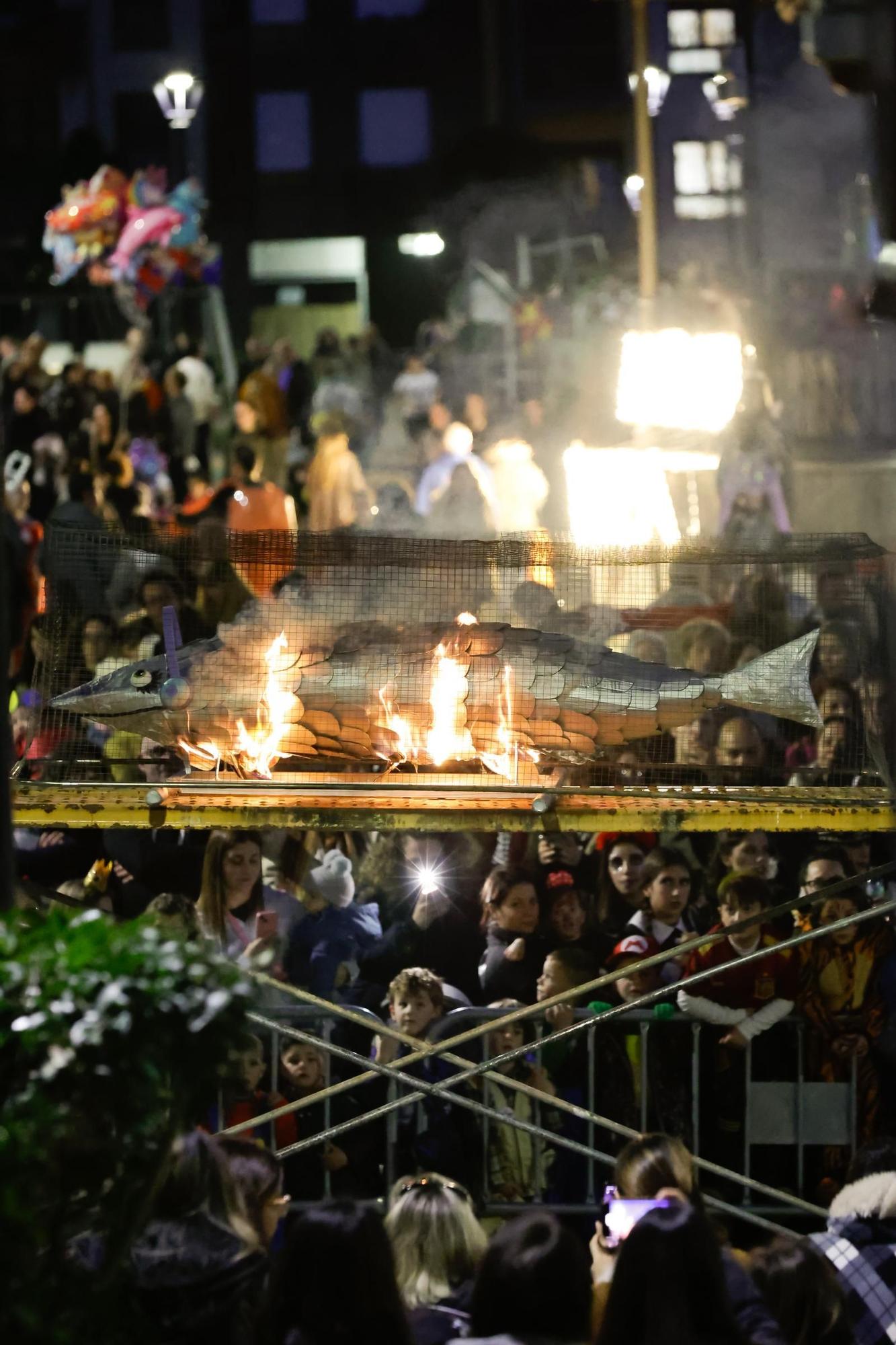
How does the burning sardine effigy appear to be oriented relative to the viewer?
to the viewer's left

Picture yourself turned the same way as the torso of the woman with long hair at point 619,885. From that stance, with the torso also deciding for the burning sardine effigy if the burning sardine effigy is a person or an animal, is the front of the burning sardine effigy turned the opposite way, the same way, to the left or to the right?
to the right

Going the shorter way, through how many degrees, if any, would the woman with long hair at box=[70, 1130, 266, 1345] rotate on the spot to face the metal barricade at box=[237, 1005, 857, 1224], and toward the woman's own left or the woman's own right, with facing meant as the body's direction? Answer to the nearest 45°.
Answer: approximately 45° to the woman's own right

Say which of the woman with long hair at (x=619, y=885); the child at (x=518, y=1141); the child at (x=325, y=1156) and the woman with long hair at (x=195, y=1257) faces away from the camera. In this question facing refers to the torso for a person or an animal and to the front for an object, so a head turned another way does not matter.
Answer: the woman with long hair at (x=195, y=1257)

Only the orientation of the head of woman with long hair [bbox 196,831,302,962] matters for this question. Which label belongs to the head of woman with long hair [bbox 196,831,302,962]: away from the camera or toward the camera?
toward the camera

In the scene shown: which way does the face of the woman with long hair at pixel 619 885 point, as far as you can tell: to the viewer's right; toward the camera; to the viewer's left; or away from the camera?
toward the camera

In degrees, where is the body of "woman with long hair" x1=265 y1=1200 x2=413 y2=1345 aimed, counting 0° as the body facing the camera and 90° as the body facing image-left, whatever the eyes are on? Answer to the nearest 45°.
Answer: approximately 180°

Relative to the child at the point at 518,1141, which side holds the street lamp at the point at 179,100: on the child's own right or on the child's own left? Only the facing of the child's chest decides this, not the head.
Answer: on the child's own right

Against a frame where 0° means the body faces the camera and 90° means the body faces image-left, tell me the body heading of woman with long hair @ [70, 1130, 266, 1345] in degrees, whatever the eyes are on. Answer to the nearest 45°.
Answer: approximately 180°

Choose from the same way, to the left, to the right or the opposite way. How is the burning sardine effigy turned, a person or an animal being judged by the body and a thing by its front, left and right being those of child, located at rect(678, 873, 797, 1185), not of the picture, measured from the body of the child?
to the right

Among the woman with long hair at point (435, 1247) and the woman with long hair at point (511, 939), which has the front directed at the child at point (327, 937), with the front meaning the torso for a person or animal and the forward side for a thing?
the woman with long hair at point (435, 1247)

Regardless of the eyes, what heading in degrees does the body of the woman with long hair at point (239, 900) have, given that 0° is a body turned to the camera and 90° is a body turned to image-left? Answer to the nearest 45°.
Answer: approximately 315°

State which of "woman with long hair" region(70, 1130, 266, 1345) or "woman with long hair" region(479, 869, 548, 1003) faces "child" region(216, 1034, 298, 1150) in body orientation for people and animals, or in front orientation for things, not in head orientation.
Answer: "woman with long hair" region(70, 1130, 266, 1345)

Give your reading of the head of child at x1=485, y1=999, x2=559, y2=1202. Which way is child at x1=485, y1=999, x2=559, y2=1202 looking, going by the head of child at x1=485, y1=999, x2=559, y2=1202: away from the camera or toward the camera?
toward the camera

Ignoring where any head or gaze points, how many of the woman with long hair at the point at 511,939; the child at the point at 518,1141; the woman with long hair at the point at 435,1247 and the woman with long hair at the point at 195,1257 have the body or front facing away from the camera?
2

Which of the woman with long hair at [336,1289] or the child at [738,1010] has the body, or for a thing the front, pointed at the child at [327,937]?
the woman with long hair

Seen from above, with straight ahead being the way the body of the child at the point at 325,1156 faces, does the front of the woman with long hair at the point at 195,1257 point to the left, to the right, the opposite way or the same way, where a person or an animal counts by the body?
the opposite way

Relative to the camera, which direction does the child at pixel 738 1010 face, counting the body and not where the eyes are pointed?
toward the camera

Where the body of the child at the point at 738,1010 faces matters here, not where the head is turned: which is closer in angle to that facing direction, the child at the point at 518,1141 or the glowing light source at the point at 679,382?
the child

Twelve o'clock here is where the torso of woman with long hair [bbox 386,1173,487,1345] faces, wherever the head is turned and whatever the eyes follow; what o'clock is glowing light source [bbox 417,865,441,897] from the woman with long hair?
The glowing light source is roughly at 12 o'clock from the woman with long hair.

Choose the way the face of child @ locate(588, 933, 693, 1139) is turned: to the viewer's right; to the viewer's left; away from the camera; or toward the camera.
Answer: toward the camera

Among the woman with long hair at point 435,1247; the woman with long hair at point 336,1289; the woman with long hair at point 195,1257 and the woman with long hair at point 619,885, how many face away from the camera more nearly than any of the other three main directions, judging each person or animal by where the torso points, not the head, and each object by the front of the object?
3
